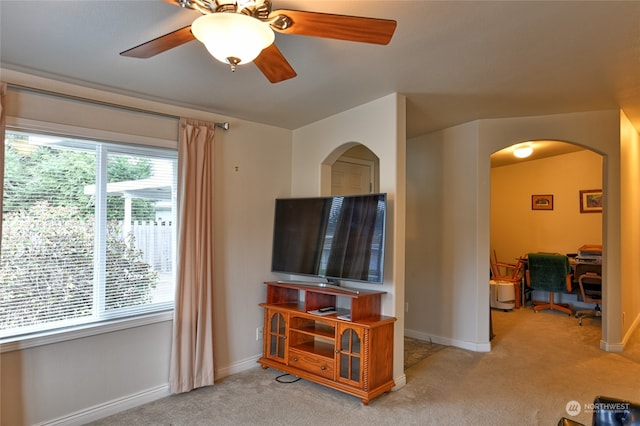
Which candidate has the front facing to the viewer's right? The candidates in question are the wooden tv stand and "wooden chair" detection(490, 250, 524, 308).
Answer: the wooden chair

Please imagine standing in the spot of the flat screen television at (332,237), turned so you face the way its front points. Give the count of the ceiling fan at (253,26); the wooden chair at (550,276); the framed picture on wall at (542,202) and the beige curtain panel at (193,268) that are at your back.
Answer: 2

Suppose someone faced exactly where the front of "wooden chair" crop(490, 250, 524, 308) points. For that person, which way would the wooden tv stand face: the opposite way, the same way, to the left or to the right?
to the right

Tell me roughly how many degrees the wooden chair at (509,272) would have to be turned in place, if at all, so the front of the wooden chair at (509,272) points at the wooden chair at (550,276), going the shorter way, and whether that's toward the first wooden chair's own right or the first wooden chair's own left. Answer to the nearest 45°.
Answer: approximately 45° to the first wooden chair's own right

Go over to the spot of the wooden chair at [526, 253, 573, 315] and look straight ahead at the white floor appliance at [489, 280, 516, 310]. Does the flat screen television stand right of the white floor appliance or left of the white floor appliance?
left

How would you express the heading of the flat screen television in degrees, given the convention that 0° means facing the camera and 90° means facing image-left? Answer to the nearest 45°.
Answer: approximately 45°

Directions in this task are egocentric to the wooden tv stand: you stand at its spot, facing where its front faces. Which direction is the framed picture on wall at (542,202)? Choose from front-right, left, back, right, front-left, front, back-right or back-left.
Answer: back

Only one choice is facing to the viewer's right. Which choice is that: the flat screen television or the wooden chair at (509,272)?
the wooden chair

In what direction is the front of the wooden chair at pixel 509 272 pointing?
to the viewer's right

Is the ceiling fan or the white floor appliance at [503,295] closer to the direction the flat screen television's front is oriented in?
the ceiling fan

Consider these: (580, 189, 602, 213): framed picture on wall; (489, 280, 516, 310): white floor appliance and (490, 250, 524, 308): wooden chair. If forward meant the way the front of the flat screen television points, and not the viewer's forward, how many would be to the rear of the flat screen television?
3
